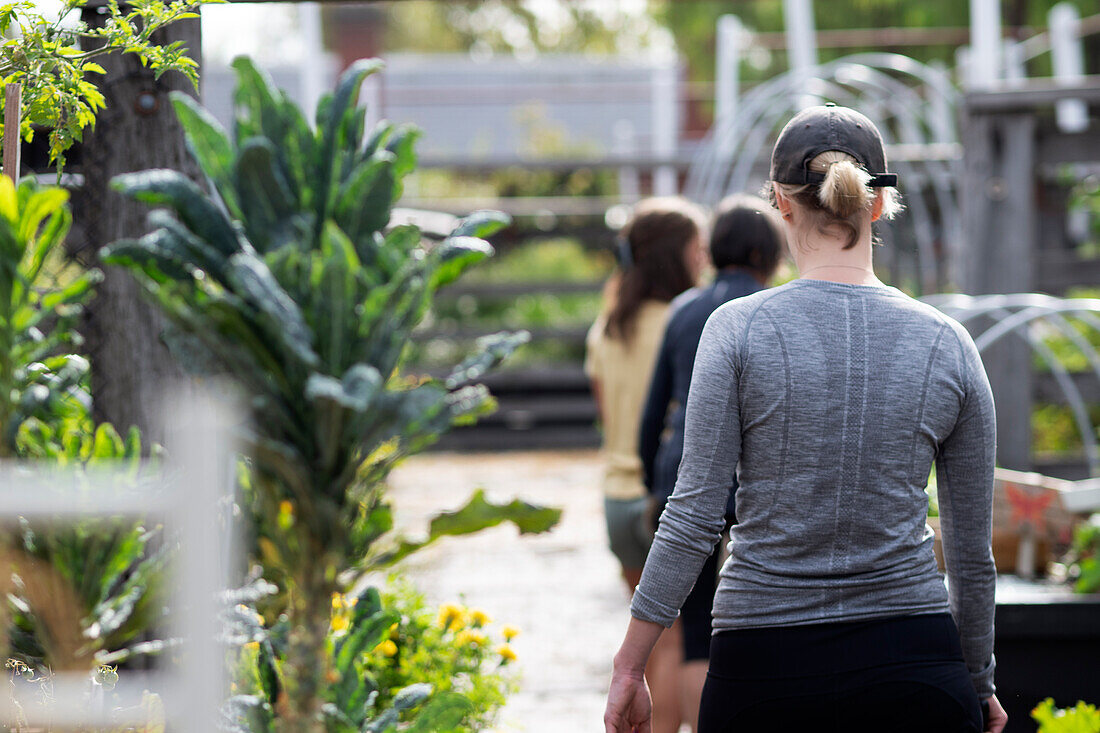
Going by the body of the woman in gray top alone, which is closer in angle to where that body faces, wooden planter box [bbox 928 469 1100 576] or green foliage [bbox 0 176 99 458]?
the wooden planter box

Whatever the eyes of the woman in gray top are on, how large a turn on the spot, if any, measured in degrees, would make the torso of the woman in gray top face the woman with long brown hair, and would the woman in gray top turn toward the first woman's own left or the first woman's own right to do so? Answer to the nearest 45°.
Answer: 0° — they already face them

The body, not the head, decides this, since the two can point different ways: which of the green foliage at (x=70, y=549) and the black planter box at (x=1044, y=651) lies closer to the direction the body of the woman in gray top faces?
the black planter box

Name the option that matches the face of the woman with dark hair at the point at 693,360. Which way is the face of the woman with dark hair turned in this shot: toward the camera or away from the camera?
away from the camera

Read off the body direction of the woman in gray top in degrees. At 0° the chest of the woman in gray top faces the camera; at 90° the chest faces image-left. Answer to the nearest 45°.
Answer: approximately 180°

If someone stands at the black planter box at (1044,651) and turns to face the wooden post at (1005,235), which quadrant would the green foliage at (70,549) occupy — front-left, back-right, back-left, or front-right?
back-left

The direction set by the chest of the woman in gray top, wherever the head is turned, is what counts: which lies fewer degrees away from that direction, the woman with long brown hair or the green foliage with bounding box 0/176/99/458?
the woman with long brown hair

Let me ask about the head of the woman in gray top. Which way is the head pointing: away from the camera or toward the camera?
away from the camera
